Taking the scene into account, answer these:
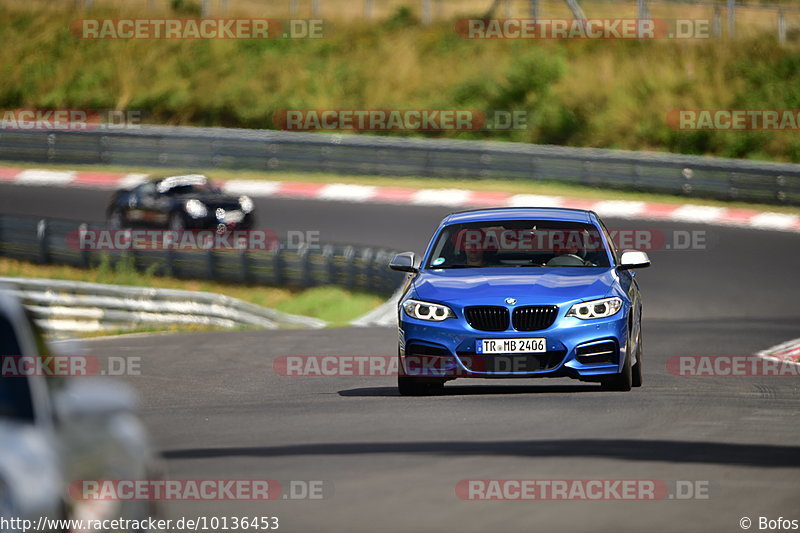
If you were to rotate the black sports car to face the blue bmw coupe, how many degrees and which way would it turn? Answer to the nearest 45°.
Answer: approximately 45° to its right

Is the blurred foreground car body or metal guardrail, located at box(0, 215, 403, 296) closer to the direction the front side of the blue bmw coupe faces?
the blurred foreground car body

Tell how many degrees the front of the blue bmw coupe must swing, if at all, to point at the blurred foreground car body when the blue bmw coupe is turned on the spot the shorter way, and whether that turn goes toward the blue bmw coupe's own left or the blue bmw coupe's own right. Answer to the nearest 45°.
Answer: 0° — it already faces it

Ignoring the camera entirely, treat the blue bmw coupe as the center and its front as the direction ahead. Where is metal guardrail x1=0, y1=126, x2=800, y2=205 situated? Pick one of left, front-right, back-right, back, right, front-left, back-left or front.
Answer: back

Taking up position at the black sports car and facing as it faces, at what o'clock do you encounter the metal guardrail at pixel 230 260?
The metal guardrail is roughly at 1 o'clock from the black sports car.

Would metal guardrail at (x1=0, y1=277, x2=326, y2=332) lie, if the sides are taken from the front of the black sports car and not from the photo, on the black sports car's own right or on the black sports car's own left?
on the black sports car's own right

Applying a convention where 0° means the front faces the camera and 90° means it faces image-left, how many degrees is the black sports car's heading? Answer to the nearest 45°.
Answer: approximately 315°

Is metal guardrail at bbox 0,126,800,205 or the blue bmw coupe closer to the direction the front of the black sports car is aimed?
the blue bmw coupe

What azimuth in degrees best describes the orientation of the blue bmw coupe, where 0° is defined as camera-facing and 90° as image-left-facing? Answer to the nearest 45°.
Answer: approximately 0°
